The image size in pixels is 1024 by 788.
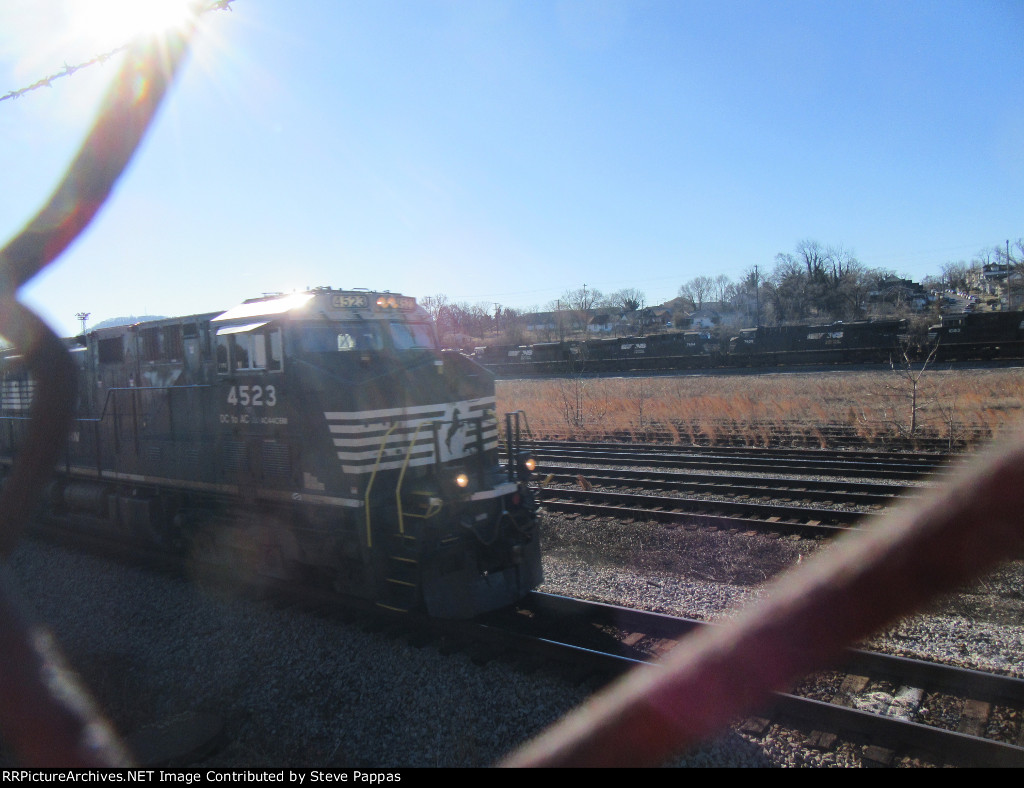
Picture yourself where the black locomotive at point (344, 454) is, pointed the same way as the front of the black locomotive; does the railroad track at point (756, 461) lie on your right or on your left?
on your left

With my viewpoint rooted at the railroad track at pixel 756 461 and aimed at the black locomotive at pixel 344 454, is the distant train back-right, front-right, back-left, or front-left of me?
back-right

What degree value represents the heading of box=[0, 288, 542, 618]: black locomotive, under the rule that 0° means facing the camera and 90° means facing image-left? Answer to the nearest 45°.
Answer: approximately 315°

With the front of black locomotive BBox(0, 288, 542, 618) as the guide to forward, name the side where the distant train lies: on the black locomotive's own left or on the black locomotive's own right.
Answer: on the black locomotive's own left

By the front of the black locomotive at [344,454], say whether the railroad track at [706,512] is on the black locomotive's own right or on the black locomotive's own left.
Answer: on the black locomotive's own left

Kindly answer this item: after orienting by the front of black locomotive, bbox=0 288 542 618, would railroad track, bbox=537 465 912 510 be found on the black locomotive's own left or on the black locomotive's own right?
on the black locomotive's own left

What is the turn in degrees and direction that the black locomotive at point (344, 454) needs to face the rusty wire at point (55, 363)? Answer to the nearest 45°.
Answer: approximately 90° to its right

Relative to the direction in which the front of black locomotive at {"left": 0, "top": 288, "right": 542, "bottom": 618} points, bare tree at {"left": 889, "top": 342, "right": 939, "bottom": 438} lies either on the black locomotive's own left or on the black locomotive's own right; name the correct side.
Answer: on the black locomotive's own left

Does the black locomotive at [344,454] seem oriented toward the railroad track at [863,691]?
yes
